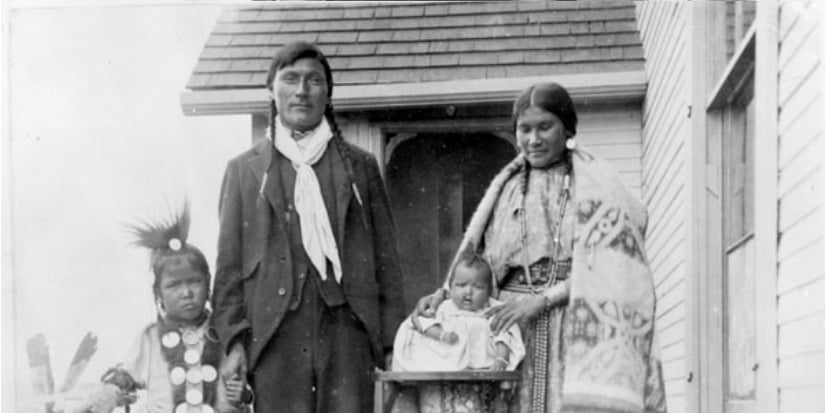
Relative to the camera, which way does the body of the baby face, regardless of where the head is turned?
toward the camera

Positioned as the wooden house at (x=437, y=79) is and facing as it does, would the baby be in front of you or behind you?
in front

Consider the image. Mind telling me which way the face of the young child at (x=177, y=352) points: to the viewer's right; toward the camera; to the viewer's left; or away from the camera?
toward the camera

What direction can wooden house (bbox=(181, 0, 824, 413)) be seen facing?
toward the camera

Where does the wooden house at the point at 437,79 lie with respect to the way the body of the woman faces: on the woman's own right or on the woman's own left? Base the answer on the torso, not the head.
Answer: on the woman's own right

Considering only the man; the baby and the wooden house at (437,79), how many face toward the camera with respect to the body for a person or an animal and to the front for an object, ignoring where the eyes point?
3
